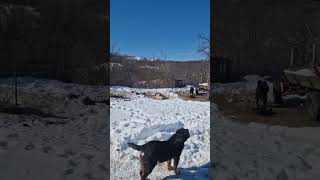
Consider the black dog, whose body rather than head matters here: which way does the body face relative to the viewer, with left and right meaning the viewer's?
facing away from the viewer and to the right of the viewer
